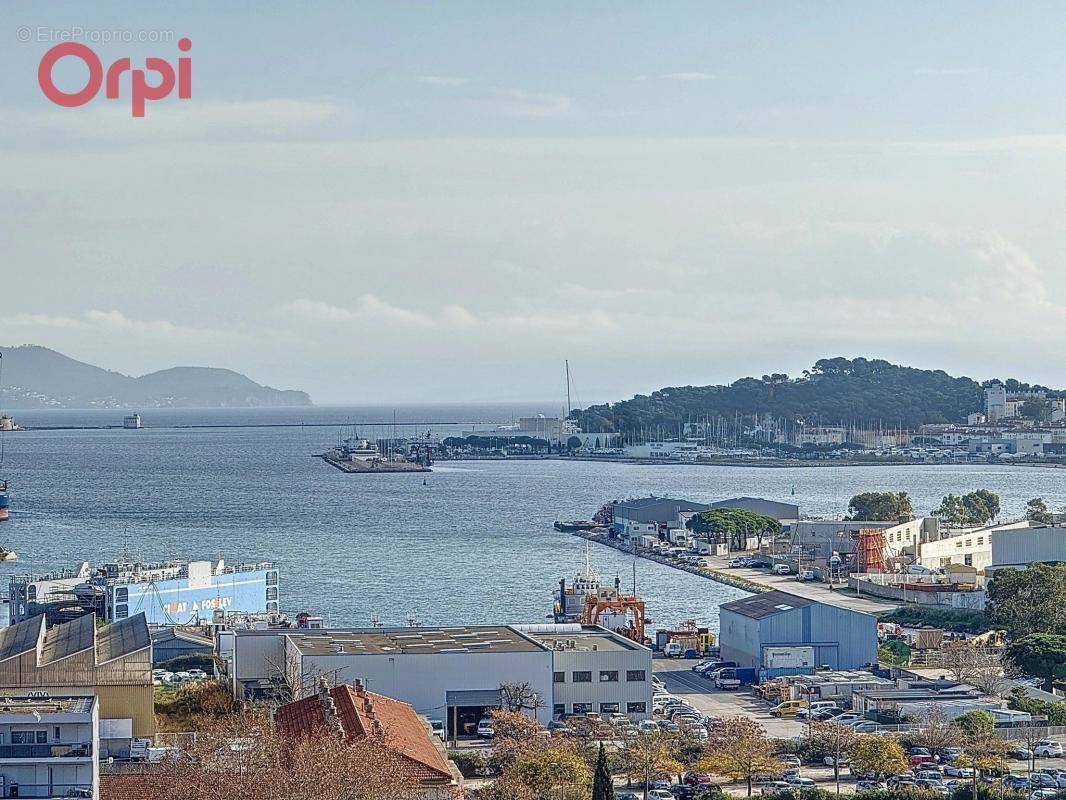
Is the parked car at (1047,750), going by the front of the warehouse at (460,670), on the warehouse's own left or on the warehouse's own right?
on the warehouse's own left

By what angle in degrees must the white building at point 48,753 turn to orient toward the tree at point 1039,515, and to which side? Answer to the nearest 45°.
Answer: approximately 135° to its left

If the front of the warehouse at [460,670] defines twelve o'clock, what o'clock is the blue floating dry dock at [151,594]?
The blue floating dry dock is roughly at 5 o'clock from the warehouse.

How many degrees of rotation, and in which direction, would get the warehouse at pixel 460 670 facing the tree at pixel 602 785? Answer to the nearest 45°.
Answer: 0° — it already faces it

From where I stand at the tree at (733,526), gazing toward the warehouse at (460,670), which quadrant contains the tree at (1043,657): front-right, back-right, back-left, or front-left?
front-left

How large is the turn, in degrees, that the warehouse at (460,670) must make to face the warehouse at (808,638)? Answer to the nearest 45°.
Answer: approximately 135° to its left

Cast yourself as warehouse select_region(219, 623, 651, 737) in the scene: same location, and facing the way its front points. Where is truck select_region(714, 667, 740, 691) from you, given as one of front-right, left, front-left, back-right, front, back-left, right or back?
back-left

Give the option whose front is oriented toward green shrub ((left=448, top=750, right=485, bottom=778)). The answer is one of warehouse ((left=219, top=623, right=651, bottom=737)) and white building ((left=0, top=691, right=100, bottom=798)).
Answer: the warehouse

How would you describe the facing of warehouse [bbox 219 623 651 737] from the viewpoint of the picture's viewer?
facing the viewer

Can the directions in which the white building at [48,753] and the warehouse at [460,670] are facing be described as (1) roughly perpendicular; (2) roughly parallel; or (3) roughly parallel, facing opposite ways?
roughly parallel

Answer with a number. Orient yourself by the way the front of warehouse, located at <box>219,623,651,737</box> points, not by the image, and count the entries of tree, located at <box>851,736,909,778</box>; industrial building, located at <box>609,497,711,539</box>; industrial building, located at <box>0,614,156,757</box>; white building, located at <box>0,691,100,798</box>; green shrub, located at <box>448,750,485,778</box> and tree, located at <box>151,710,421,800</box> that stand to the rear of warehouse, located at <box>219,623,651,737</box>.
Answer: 1

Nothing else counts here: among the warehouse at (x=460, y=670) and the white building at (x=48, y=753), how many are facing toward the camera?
2

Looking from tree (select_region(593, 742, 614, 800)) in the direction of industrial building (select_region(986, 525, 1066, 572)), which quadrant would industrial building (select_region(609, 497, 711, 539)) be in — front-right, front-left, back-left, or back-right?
front-left

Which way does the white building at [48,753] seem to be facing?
toward the camera

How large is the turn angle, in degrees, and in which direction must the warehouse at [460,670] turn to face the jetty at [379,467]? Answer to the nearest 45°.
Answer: approximately 180°
